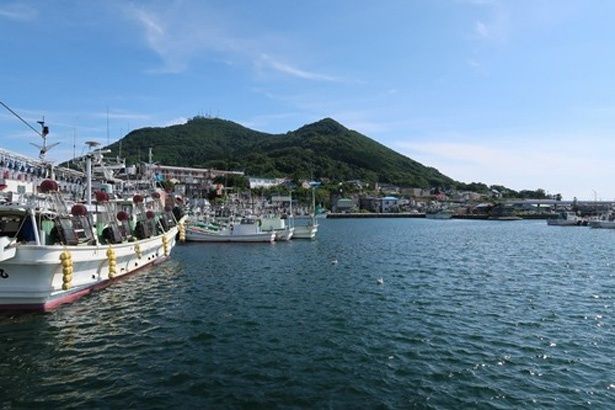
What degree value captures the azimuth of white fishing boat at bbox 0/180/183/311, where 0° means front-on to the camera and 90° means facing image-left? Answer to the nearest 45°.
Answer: approximately 225°
